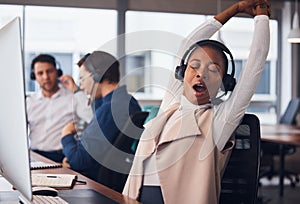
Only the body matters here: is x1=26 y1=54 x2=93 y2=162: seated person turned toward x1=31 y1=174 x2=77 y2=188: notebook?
yes

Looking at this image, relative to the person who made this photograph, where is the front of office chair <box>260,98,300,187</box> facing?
facing to the left of the viewer

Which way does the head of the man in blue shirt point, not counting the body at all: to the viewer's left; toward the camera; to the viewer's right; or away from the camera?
to the viewer's left

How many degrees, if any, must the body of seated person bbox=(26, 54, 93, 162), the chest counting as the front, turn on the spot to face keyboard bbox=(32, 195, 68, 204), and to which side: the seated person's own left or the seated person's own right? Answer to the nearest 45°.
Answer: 0° — they already face it

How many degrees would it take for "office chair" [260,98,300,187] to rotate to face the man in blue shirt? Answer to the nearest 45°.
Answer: approximately 90° to its left

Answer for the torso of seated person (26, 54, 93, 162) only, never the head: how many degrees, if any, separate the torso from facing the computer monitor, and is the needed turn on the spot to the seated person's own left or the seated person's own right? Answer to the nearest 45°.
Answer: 0° — they already face it

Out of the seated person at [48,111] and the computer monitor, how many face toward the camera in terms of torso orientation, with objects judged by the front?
1

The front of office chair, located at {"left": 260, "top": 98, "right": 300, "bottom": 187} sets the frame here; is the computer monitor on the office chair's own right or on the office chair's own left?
on the office chair's own left

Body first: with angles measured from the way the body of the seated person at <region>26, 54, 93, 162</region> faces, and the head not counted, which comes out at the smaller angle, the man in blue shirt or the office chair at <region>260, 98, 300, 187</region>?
the man in blue shirt

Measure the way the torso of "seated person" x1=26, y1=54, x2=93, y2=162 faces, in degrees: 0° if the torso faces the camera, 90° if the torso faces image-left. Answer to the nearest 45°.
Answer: approximately 0°

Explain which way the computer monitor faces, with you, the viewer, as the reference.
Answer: facing away from the viewer and to the right of the viewer
